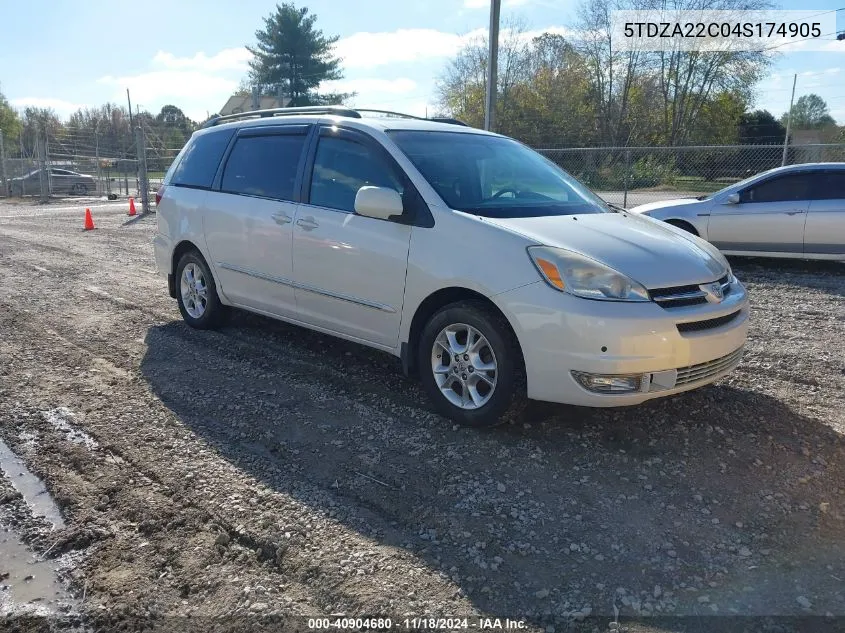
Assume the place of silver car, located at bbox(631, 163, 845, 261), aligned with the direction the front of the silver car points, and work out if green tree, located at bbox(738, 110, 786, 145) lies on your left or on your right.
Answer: on your right

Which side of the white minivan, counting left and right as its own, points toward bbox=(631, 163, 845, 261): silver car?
left

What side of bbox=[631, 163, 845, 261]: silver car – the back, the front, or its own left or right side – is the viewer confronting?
left

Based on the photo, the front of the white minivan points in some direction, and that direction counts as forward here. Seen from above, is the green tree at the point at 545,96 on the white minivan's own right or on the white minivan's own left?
on the white minivan's own left

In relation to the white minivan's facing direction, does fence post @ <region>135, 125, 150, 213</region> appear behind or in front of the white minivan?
behind

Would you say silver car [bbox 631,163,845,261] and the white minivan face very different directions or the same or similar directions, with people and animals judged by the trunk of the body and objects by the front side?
very different directions

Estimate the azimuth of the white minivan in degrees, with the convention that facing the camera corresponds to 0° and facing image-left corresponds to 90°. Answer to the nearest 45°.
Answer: approximately 315°

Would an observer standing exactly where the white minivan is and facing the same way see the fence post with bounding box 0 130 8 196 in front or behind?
behind

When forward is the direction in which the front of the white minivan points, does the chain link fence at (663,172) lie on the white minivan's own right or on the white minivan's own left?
on the white minivan's own left

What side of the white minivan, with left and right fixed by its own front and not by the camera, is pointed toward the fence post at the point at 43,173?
back

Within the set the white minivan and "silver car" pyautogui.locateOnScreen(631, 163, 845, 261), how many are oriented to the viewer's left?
1

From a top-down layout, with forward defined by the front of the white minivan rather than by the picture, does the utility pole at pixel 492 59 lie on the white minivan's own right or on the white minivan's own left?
on the white minivan's own left
